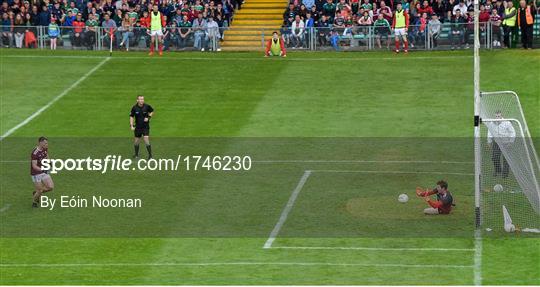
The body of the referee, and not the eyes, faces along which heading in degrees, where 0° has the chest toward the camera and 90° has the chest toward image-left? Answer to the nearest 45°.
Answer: approximately 0°

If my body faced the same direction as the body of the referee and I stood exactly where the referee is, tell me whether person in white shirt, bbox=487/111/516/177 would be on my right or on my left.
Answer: on my left

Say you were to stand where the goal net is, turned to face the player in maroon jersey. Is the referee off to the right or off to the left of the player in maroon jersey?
right

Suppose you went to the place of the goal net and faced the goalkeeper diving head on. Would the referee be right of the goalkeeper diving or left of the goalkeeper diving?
right

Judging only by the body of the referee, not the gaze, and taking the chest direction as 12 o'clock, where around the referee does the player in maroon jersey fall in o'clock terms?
The player in maroon jersey is roughly at 1 o'clock from the referee.
